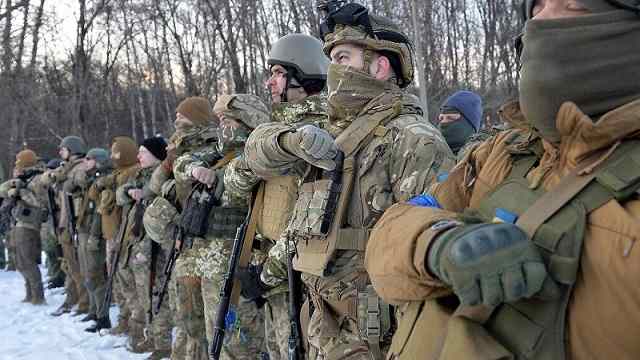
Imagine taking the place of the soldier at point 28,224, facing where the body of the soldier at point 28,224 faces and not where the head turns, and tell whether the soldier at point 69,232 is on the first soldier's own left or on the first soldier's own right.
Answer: on the first soldier's own left

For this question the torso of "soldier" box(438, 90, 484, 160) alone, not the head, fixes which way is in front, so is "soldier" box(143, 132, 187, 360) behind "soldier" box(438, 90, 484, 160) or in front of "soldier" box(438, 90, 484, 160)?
in front

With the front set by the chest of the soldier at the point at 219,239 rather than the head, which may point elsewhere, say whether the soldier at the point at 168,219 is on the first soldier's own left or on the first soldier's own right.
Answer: on the first soldier's own right

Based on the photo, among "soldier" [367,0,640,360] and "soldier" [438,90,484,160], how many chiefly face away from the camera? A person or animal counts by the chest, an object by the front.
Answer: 0

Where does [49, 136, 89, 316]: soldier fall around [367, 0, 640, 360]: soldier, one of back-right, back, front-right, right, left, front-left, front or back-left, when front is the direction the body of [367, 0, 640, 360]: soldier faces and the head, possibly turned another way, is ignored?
right

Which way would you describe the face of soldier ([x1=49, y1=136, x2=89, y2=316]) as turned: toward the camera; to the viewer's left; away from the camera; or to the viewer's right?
to the viewer's left

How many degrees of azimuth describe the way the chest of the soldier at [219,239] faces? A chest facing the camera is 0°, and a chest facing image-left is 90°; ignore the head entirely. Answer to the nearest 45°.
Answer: approximately 45°

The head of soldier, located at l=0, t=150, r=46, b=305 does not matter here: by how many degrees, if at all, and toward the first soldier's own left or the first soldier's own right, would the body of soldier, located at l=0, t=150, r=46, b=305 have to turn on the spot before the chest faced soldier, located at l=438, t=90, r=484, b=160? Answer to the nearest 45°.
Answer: approximately 90° to the first soldier's own left

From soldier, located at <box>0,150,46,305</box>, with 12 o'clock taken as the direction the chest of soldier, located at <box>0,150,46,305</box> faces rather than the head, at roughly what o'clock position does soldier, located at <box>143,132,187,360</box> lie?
soldier, located at <box>143,132,187,360</box> is roughly at 10 o'clock from soldier, located at <box>0,150,46,305</box>.

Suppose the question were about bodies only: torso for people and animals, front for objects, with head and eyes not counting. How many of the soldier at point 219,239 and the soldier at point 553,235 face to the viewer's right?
0

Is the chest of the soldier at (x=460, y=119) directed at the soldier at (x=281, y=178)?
yes

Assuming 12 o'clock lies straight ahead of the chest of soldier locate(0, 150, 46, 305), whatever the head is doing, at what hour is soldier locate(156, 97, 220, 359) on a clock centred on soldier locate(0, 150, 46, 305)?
soldier locate(156, 97, 220, 359) is roughly at 10 o'clock from soldier locate(0, 150, 46, 305).

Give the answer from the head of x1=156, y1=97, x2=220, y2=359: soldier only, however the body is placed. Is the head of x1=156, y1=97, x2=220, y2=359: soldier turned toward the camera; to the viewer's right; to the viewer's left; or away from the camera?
to the viewer's left

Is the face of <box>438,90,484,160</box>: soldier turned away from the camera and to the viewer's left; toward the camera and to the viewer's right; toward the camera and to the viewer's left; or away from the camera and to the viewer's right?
toward the camera and to the viewer's left
